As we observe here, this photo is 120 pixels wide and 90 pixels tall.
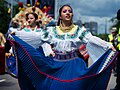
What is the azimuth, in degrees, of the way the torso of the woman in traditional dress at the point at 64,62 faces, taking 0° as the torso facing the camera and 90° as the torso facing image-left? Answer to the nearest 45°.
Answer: approximately 0°
